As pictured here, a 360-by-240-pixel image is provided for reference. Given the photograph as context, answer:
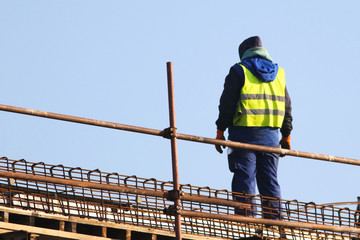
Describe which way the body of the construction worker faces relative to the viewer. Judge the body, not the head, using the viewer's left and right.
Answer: facing away from the viewer and to the left of the viewer

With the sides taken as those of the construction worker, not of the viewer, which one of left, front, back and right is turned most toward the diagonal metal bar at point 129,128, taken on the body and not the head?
left

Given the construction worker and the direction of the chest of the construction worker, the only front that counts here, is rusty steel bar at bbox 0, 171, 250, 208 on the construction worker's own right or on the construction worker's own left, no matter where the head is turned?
on the construction worker's own left
